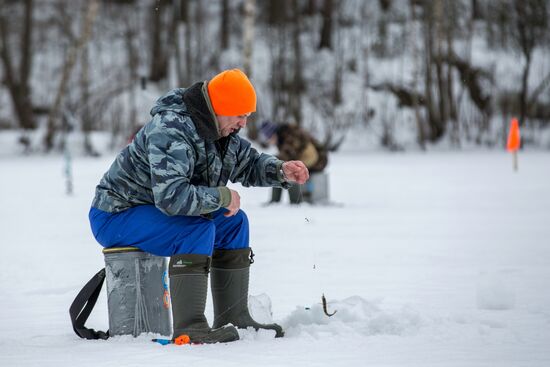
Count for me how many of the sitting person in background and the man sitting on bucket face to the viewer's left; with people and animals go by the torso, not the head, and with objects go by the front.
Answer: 1

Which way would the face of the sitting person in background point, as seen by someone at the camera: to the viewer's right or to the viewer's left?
to the viewer's left

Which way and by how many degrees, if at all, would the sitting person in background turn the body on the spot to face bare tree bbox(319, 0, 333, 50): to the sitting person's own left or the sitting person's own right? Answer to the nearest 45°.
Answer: approximately 90° to the sitting person's own right

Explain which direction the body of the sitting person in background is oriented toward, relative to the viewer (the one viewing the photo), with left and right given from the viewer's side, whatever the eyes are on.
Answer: facing to the left of the viewer

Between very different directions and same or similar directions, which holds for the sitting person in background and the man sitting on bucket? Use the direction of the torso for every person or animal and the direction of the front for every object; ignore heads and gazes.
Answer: very different directions

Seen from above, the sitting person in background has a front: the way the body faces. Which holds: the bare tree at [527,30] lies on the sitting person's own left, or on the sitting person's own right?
on the sitting person's own right

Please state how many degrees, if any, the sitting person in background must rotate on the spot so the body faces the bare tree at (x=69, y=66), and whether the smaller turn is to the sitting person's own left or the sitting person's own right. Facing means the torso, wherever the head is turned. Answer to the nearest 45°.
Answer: approximately 45° to the sitting person's own right

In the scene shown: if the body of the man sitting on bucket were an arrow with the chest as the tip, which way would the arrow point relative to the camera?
to the viewer's right

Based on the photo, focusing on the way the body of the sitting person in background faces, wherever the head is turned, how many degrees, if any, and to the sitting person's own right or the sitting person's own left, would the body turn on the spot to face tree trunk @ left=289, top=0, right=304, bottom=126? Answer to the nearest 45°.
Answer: approximately 90° to the sitting person's own right

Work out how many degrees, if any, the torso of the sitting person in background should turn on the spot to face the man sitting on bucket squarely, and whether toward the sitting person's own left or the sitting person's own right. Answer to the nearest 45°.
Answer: approximately 90° to the sitting person's own left
